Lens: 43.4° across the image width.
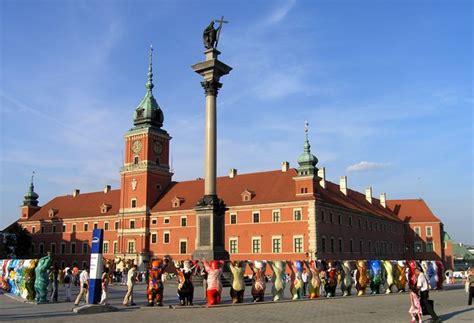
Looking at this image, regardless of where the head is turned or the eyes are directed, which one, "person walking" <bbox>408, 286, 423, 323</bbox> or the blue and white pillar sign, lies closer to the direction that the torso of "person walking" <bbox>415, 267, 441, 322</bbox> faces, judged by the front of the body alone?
the blue and white pillar sign

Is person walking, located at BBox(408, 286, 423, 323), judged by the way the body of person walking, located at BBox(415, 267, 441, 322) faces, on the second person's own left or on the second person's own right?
on the second person's own left
